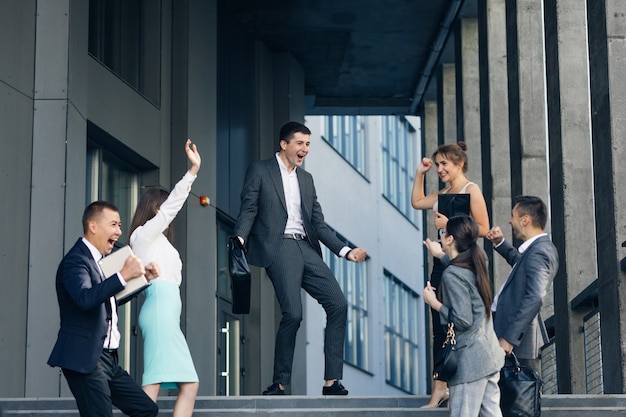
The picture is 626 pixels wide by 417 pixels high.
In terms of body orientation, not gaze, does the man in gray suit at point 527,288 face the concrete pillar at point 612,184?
no

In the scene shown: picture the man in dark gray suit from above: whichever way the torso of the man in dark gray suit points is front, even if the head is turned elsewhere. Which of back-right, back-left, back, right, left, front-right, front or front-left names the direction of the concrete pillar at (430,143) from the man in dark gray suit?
back-left

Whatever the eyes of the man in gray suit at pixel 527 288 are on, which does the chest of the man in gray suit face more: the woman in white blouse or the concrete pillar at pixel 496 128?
the woman in white blouse

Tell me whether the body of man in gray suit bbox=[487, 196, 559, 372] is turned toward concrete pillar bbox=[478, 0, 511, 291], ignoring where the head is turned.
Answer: no

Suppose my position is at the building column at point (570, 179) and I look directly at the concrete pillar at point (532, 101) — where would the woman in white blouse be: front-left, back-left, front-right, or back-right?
back-left

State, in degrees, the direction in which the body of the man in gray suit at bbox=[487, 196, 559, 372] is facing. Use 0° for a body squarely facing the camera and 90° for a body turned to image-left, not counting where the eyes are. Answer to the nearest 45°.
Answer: approximately 90°

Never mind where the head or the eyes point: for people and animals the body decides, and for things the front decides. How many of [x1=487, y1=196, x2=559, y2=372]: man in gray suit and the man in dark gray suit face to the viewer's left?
1

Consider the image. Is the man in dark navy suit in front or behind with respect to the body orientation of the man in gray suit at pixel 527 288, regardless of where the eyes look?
in front

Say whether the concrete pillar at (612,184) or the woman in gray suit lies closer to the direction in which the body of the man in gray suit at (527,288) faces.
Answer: the woman in gray suit

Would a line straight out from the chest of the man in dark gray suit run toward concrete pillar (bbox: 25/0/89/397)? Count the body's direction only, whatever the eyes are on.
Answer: no

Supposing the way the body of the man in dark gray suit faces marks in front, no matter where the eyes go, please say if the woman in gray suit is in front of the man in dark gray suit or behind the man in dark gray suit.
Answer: in front

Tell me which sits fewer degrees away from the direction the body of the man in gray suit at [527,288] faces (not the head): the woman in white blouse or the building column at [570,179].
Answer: the woman in white blouse

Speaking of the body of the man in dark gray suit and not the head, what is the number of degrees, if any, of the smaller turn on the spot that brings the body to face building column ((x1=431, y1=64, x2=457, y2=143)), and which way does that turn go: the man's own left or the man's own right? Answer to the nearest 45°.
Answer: approximately 135° to the man's own left

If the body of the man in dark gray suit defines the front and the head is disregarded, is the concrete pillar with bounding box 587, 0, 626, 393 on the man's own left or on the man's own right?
on the man's own left

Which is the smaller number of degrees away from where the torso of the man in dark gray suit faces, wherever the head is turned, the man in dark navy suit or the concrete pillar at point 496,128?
the man in dark navy suit

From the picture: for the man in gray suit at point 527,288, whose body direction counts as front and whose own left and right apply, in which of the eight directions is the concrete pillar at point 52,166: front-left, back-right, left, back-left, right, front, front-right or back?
front-right

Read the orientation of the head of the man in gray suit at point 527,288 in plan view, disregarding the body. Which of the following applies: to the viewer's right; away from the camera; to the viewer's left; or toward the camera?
to the viewer's left

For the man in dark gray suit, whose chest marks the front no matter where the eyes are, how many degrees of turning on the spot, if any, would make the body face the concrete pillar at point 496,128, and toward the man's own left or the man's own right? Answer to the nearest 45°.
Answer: approximately 135° to the man's own left

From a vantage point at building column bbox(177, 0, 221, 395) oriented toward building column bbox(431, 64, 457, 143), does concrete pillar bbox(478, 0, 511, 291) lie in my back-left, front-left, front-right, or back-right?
front-right

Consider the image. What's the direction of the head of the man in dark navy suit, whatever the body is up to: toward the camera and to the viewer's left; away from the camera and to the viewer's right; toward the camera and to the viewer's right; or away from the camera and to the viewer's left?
toward the camera and to the viewer's right

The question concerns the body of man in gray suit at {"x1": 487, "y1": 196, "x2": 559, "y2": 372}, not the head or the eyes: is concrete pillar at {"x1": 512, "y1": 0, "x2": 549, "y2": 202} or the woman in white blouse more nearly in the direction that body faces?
the woman in white blouse
